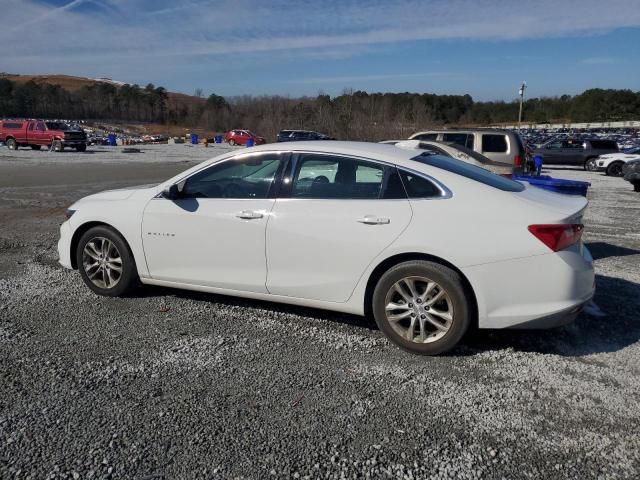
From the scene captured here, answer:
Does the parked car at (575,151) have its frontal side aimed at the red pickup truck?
yes

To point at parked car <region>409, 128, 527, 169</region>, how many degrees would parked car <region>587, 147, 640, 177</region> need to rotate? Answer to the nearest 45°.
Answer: approximately 45° to its left

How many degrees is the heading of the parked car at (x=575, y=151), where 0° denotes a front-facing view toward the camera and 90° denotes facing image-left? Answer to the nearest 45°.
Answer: approximately 90°

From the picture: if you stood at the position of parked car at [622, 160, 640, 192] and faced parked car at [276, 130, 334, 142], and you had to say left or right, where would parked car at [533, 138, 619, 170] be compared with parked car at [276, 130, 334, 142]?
right

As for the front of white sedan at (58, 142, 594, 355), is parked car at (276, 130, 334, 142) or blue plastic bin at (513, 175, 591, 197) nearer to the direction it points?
the parked car

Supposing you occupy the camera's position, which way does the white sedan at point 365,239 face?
facing away from the viewer and to the left of the viewer

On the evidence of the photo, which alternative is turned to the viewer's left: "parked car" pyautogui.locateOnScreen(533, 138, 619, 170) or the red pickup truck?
the parked car

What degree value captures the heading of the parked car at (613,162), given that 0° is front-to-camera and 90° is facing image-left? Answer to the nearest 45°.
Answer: approximately 45°

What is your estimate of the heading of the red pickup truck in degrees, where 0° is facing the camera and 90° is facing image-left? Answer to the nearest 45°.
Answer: approximately 315°
